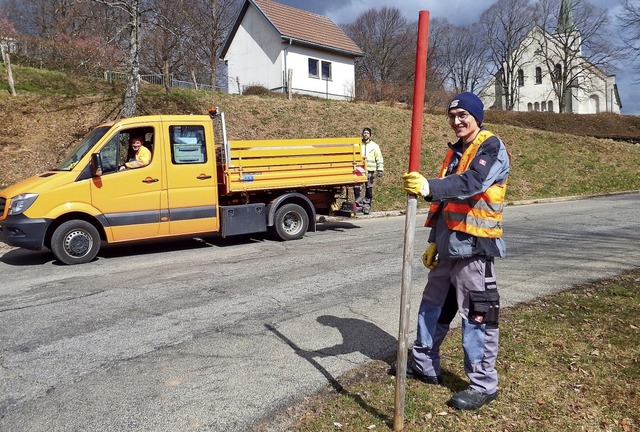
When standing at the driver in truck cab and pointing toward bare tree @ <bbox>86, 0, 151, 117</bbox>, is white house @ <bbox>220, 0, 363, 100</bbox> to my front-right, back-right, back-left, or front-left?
front-right

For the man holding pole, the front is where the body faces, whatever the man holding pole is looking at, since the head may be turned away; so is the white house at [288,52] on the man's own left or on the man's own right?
on the man's own right

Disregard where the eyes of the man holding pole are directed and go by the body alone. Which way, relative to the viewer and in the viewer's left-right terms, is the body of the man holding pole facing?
facing the viewer and to the left of the viewer

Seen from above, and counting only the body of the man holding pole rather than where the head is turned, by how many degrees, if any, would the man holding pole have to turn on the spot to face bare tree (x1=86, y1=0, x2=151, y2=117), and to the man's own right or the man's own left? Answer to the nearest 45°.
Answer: approximately 90° to the man's own right

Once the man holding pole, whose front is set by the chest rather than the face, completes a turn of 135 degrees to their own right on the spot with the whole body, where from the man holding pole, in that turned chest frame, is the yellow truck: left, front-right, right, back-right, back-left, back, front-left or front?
front-left

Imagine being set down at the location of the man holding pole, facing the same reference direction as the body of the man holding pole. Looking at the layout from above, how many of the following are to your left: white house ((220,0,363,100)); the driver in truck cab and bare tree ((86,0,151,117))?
0

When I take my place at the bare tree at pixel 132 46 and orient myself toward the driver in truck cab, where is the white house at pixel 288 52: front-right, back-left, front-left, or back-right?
back-left

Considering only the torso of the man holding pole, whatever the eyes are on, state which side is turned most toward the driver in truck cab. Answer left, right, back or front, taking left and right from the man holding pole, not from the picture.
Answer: right
